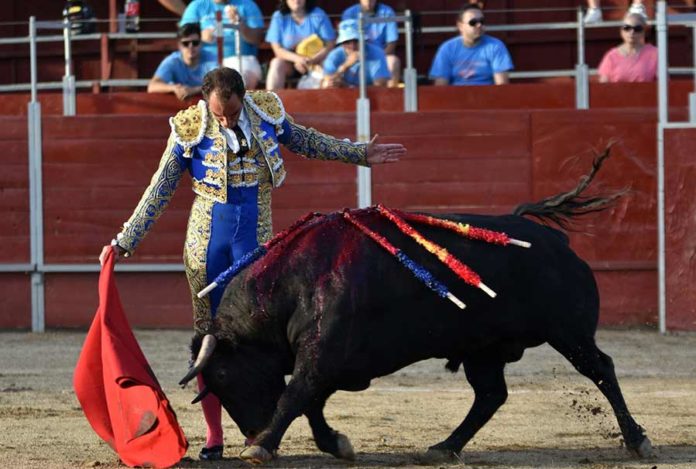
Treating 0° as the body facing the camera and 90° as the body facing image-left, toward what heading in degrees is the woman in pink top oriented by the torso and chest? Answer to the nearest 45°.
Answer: approximately 0°

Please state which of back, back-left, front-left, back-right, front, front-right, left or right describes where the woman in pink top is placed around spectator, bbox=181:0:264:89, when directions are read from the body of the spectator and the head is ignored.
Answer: left

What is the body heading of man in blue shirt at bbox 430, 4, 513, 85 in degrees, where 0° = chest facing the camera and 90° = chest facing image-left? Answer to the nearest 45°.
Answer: approximately 0°

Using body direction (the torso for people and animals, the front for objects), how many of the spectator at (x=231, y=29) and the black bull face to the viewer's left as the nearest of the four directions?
1

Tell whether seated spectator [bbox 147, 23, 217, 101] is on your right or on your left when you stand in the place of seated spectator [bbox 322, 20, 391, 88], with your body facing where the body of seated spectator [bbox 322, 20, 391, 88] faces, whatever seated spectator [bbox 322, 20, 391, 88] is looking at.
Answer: on your right

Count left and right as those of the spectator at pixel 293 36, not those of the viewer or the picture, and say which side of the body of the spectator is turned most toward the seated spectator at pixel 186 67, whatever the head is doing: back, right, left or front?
right

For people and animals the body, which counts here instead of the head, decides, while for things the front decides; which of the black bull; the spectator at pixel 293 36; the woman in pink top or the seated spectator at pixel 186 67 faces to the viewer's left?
the black bull

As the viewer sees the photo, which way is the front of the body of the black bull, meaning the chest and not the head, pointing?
to the viewer's left

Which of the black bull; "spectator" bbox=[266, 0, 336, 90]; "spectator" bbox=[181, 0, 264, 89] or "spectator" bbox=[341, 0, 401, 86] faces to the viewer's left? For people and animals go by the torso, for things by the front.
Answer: the black bull

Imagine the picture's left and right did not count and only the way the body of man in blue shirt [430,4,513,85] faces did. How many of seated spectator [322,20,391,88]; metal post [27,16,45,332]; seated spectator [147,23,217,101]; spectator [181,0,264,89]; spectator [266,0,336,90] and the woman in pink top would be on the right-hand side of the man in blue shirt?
5

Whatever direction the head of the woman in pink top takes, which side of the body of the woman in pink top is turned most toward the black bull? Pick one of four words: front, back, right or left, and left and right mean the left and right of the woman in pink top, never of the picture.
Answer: front
